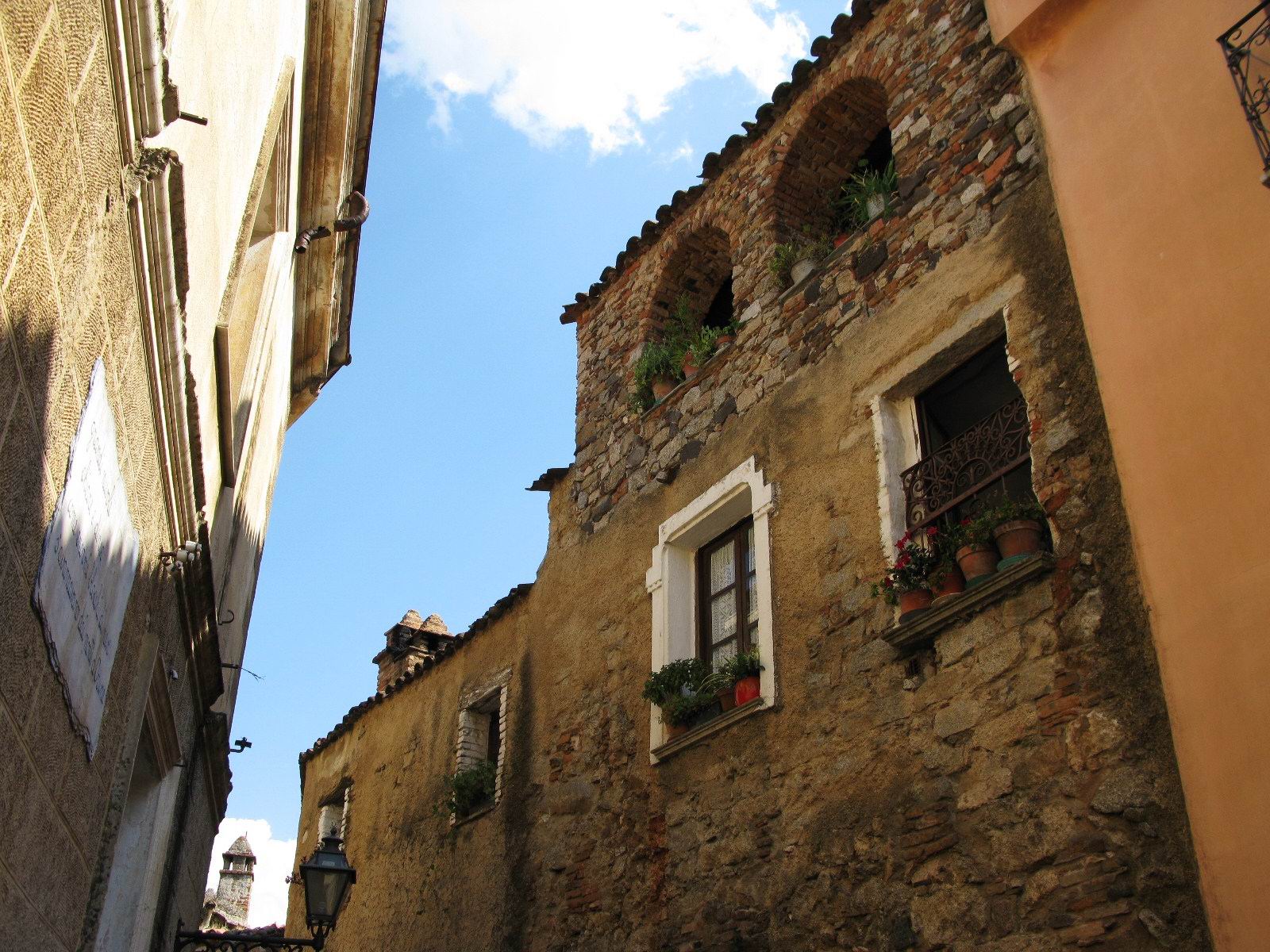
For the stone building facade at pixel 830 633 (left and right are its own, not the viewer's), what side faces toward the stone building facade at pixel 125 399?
front

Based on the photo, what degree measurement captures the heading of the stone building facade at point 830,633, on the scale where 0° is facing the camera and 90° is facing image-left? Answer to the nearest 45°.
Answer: approximately 45°

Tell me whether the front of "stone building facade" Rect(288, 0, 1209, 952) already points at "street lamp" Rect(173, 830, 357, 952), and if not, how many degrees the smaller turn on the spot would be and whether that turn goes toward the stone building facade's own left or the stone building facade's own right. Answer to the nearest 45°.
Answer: approximately 45° to the stone building facade's own right

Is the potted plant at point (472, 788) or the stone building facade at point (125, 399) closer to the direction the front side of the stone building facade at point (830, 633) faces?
the stone building facade
